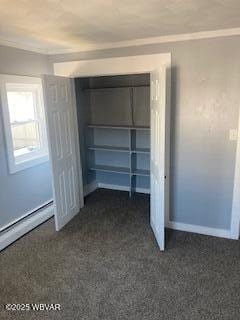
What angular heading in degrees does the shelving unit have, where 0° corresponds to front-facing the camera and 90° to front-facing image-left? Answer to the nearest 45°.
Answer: approximately 0°

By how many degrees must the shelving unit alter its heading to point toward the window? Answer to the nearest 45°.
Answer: approximately 45° to its right

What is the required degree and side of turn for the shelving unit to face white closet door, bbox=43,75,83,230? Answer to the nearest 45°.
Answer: approximately 45° to its right
